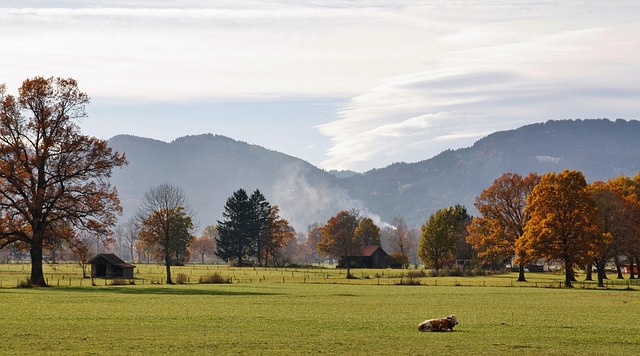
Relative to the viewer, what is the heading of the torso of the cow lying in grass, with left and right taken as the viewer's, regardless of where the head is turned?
facing to the right of the viewer
